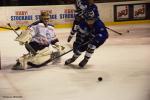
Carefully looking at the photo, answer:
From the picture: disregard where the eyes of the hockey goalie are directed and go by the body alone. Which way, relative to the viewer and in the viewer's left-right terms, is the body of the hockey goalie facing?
facing the viewer and to the right of the viewer
